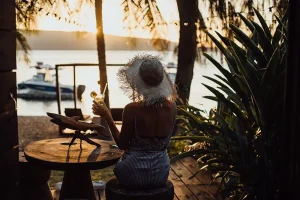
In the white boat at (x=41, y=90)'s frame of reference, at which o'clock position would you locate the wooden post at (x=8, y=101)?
The wooden post is roughly at 9 o'clock from the white boat.

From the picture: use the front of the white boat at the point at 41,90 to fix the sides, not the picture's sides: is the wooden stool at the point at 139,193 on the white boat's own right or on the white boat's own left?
on the white boat's own left

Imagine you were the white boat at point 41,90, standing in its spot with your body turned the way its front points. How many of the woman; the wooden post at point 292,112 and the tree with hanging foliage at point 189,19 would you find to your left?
3

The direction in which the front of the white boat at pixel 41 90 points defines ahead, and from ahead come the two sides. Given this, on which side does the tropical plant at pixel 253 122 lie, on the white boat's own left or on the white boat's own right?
on the white boat's own left

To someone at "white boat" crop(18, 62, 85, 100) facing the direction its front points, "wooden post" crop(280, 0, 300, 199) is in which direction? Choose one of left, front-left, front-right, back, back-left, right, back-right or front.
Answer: left

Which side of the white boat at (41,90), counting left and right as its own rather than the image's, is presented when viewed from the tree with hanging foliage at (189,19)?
left

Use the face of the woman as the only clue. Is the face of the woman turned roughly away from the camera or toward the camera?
away from the camera

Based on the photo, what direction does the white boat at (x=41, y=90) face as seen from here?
to the viewer's left
